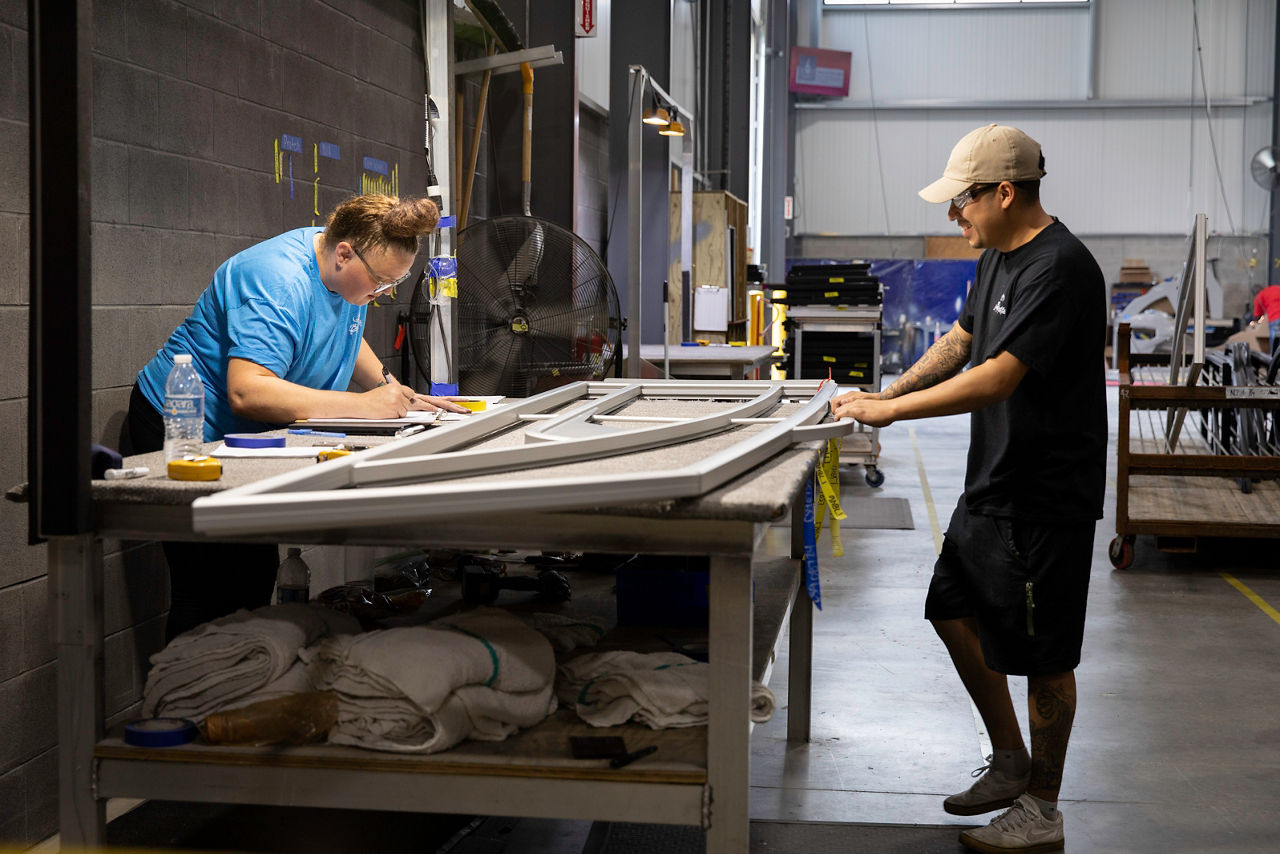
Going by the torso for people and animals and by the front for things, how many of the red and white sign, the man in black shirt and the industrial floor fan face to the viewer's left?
1

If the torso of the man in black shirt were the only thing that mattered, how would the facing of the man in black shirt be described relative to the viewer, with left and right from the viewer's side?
facing to the left of the viewer

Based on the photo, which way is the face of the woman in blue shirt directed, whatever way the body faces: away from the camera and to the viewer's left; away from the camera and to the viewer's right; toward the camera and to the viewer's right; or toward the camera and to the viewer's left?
toward the camera and to the viewer's right

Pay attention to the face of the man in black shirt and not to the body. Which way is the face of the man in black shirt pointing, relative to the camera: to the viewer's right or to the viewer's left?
to the viewer's left

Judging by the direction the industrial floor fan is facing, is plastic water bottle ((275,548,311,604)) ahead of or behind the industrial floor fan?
ahead

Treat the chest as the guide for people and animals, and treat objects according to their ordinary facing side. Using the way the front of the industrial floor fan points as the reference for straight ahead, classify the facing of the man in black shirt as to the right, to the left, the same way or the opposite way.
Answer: to the right

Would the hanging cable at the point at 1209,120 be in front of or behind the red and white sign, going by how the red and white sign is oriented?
behind

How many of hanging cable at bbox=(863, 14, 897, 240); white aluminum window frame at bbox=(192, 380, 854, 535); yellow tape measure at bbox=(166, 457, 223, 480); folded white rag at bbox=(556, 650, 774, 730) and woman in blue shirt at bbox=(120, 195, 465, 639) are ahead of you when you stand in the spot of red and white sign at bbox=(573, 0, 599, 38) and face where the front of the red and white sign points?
4

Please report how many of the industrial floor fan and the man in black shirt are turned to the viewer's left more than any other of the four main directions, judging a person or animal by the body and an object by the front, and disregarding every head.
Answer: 1

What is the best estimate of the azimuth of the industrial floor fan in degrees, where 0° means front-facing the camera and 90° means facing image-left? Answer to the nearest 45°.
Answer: approximately 0°

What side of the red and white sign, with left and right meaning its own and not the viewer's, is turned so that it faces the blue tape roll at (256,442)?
front

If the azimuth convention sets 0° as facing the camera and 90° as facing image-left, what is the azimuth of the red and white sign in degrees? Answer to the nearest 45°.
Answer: approximately 0°

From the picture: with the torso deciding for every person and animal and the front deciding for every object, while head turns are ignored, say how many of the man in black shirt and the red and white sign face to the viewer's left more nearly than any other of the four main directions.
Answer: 1
